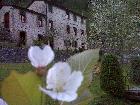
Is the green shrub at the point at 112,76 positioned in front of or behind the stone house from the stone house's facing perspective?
in front

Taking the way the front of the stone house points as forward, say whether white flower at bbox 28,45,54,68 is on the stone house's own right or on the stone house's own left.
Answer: on the stone house's own right

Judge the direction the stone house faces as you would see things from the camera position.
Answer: facing the viewer and to the right of the viewer

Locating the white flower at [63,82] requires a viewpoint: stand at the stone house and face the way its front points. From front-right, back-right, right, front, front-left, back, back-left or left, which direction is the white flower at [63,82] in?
front-right
